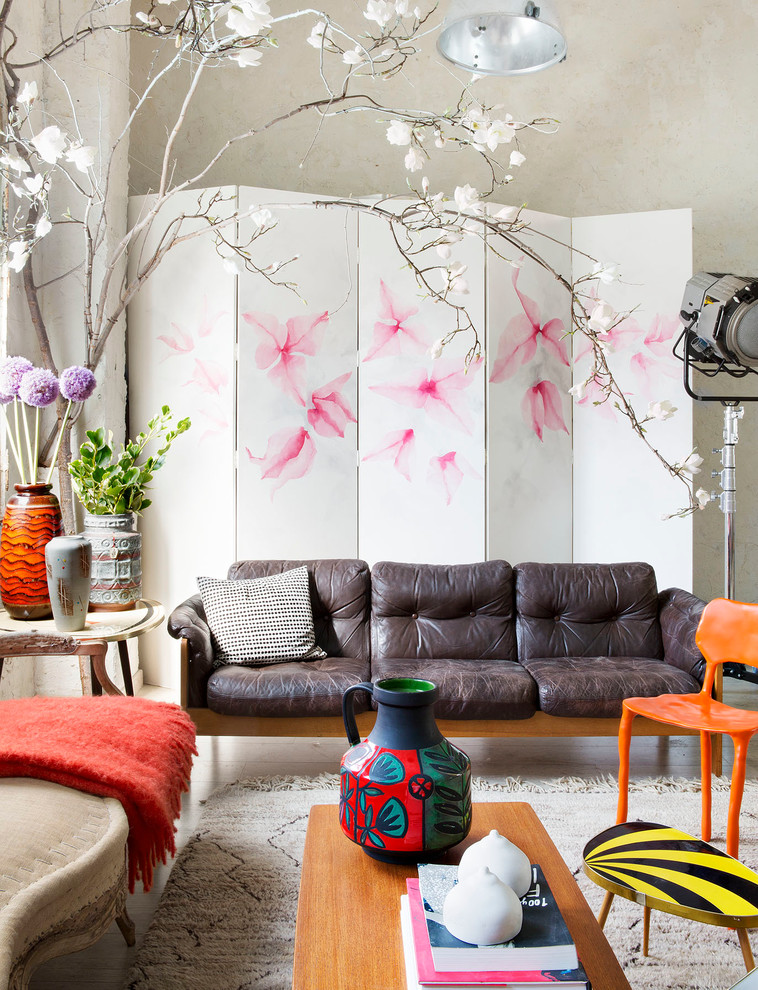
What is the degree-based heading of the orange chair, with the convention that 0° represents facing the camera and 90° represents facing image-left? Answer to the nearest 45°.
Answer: approximately 45°

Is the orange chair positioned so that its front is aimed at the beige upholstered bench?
yes

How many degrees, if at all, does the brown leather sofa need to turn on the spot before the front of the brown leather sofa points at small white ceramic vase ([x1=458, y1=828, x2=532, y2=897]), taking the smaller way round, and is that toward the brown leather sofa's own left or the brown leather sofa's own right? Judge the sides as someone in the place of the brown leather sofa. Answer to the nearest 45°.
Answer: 0° — it already faces it

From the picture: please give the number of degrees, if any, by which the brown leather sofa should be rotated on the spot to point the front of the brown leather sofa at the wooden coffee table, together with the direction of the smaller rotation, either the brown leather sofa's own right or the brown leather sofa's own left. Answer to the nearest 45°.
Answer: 0° — it already faces it

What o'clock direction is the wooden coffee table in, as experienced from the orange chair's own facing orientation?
The wooden coffee table is roughly at 11 o'clock from the orange chair.

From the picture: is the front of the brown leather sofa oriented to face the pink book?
yes

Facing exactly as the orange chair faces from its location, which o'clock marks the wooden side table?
The wooden side table is roughly at 1 o'clock from the orange chair.
